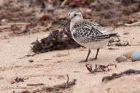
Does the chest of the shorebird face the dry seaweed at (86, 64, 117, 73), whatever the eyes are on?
no

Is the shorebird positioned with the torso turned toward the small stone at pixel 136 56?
no

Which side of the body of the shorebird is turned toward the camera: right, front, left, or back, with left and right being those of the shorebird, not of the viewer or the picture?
left

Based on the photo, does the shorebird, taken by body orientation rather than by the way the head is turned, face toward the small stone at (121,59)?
no

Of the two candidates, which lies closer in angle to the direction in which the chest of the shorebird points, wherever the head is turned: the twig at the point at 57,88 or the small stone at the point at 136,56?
the twig

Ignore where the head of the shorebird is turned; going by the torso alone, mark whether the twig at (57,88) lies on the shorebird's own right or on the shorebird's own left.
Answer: on the shorebird's own left
